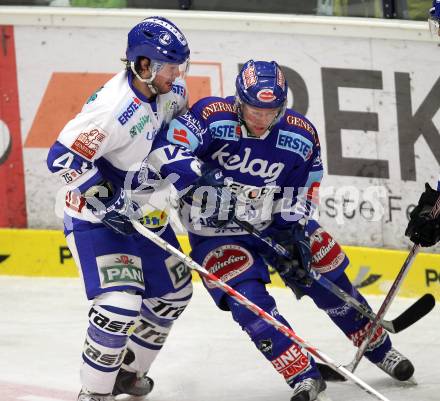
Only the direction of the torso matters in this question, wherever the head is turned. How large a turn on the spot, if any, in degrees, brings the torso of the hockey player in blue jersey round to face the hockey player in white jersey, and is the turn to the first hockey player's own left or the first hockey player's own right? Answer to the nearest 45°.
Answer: approximately 90° to the first hockey player's own right

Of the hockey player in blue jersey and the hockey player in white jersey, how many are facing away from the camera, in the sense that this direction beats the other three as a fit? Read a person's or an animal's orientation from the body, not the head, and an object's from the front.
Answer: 0

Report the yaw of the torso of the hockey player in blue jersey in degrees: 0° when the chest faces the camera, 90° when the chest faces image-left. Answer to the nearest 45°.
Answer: approximately 0°

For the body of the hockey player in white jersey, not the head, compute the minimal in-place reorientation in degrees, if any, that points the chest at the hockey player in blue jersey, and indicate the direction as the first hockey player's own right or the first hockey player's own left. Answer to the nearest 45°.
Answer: approximately 45° to the first hockey player's own left

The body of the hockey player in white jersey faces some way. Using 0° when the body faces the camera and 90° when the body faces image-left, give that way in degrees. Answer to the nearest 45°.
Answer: approximately 315°
